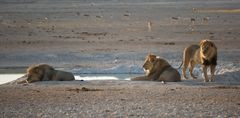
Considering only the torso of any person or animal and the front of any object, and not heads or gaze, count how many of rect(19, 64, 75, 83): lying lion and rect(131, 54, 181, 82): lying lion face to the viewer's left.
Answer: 2

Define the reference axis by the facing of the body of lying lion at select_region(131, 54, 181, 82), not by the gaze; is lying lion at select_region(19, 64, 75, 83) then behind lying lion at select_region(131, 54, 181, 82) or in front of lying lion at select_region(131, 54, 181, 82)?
in front

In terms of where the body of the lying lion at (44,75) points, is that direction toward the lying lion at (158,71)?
no

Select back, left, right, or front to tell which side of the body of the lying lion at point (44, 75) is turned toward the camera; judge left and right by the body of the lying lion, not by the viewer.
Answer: left

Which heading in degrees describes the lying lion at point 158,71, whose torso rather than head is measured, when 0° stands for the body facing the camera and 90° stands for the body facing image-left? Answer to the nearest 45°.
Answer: approximately 90°

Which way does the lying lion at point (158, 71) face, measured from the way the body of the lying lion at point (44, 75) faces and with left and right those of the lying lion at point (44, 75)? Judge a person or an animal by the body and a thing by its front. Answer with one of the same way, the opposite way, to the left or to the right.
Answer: the same way
